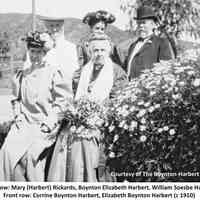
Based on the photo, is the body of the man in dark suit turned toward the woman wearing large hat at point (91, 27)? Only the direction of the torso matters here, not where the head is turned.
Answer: no

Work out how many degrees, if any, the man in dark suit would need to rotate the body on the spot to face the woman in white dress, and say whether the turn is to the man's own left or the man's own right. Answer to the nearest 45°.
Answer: approximately 45° to the man's own right

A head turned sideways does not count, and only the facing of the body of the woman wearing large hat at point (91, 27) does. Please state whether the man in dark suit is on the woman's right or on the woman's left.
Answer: on the woman's left

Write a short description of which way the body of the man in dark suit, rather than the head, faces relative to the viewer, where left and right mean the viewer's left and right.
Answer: facing the viewer and to the left of the viewer

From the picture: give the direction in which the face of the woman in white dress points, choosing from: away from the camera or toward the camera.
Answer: toward the camera

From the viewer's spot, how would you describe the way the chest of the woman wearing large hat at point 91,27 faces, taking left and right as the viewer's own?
facing the viewer

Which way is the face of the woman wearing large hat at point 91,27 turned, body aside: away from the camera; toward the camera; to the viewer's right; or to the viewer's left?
toward the camera

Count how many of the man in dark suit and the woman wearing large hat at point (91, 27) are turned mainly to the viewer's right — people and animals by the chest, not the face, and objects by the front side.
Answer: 0
